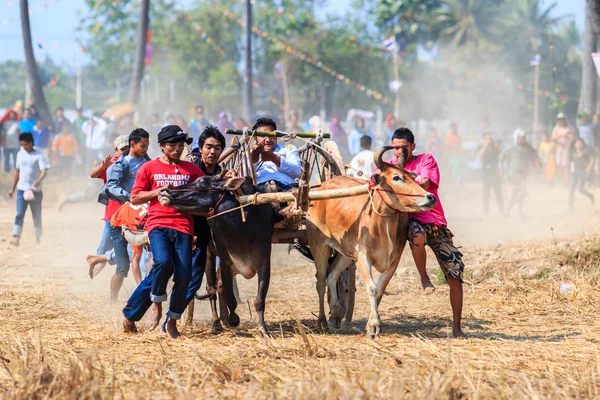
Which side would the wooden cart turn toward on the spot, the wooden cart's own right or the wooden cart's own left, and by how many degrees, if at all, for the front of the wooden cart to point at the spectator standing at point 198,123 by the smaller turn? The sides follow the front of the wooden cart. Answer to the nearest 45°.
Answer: approximately 180°

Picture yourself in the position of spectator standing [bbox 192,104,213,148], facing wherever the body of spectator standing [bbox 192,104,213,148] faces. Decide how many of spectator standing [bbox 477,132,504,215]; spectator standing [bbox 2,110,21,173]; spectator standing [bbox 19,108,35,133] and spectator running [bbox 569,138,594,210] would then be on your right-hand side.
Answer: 2

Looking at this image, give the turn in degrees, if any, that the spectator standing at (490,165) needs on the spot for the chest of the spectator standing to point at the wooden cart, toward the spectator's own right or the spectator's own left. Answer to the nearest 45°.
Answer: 0° — they already face it

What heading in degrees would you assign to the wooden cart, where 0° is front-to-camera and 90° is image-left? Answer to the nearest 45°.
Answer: approximately 0°

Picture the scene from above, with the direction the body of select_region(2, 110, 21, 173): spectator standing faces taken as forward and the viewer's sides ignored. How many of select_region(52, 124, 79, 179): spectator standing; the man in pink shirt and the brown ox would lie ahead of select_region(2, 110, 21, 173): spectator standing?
2

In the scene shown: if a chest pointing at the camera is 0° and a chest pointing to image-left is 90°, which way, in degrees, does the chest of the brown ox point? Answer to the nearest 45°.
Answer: approximately 315°

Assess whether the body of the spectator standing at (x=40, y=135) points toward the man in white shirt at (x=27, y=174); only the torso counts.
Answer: yes

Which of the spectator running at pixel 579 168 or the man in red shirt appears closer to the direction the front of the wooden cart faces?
the man in red shirt

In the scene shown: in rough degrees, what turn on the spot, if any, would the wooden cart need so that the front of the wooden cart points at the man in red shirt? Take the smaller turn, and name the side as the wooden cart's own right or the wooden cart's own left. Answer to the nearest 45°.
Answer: approximately 45° to the wooden cart's own right
